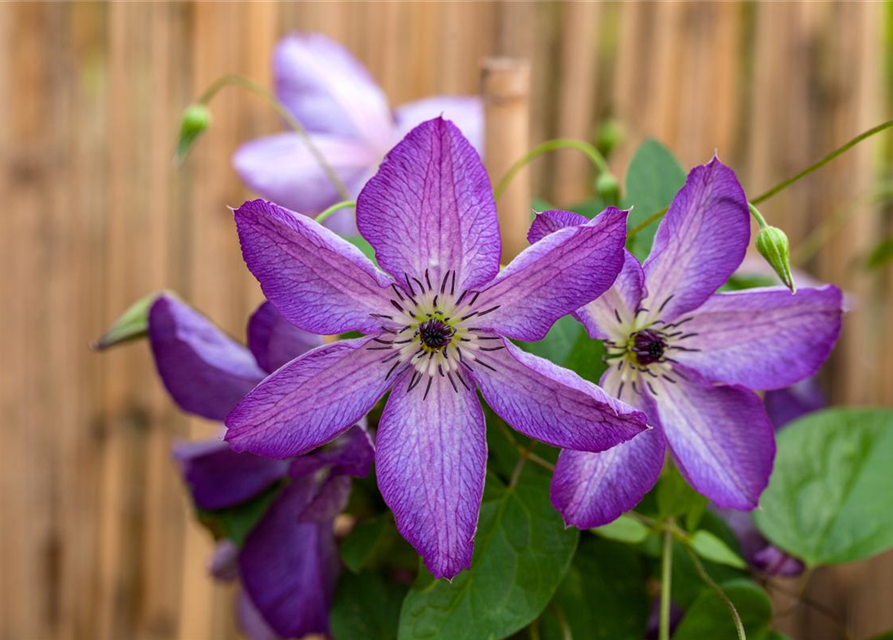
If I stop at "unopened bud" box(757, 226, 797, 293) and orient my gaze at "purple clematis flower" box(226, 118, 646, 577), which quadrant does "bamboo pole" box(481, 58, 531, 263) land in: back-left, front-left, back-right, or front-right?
front-right

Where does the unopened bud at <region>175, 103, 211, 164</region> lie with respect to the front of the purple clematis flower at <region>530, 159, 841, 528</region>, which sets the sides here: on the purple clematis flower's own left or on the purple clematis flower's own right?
on the purple clematis flower's own right

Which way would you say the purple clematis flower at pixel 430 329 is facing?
toward the camera

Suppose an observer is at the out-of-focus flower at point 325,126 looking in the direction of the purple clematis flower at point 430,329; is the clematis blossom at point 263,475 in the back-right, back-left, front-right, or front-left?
front-right

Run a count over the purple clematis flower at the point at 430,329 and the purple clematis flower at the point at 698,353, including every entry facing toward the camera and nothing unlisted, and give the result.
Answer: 2
